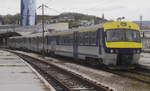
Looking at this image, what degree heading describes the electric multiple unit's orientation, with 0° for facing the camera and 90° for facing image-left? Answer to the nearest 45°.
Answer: approximately 315°
